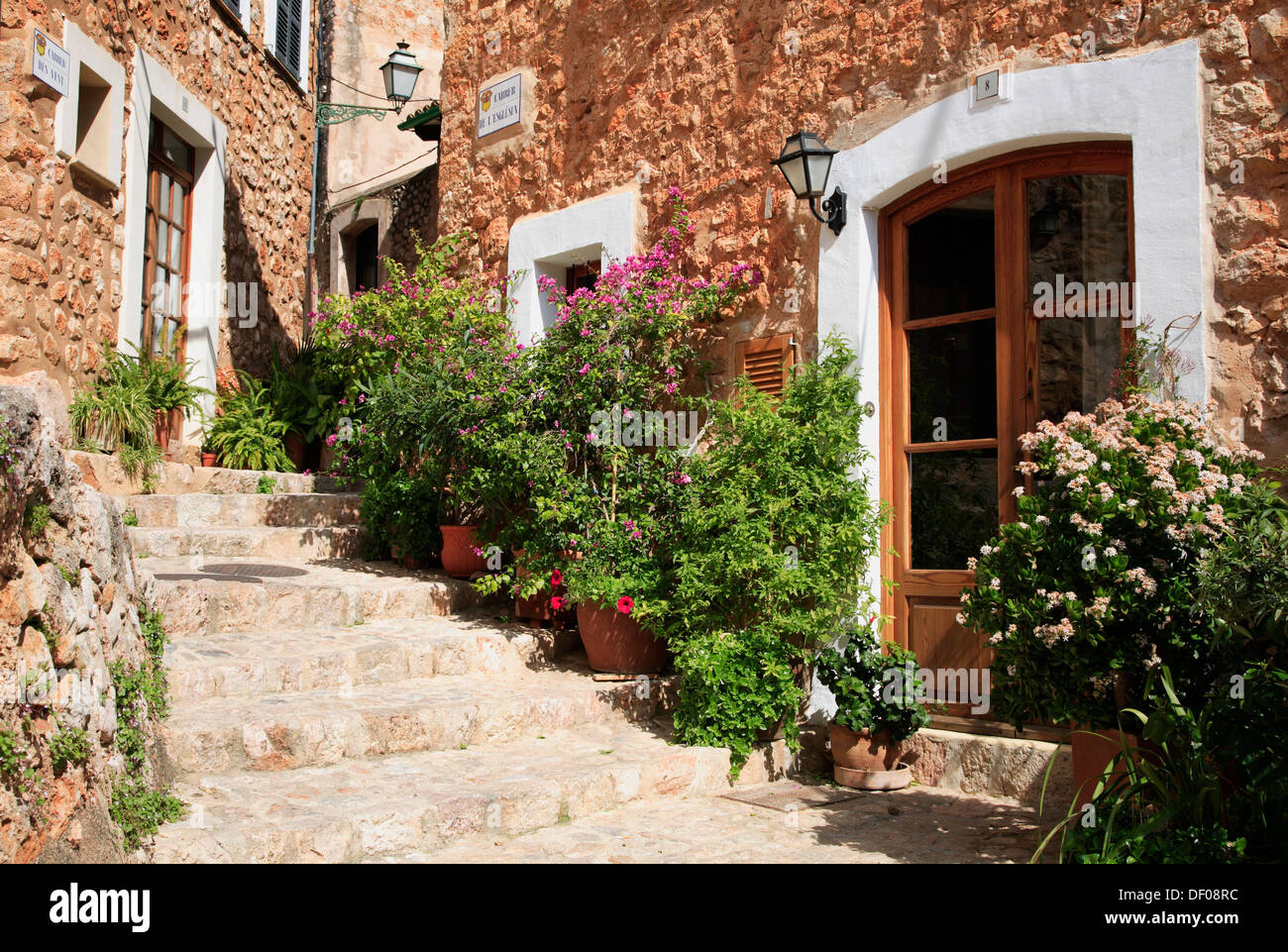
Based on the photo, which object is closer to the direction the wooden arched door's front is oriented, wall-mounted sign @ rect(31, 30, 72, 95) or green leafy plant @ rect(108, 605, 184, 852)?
the green leafy plant

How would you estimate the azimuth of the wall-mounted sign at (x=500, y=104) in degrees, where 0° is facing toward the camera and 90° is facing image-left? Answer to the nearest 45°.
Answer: approximately 45°

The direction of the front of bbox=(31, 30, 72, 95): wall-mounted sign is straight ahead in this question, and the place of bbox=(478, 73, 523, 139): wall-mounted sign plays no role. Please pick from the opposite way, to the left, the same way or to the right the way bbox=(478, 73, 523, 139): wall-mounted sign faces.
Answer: to the right

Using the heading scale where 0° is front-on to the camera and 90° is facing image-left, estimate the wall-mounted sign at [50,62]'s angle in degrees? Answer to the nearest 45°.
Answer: approximately 315°

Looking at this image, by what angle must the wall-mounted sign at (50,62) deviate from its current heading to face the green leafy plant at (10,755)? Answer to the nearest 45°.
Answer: approximately 45° to its right

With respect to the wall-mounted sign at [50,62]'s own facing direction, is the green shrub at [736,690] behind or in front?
in front

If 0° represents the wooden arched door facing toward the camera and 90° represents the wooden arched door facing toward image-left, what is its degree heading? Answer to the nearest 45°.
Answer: approximately 45°

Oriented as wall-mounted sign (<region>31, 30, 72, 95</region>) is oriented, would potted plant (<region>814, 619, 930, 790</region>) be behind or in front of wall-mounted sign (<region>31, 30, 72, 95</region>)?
in front

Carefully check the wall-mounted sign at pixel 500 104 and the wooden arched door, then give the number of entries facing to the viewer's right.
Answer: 0
